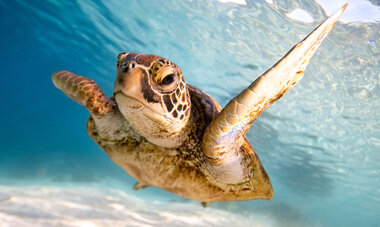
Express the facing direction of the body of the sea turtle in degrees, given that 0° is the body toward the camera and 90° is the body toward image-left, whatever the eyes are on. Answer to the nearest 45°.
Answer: approximately 45°
